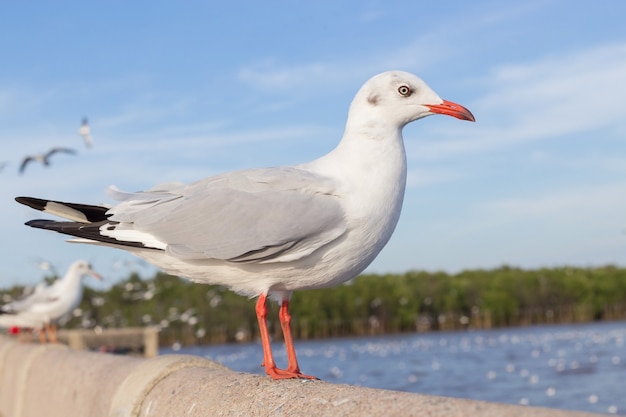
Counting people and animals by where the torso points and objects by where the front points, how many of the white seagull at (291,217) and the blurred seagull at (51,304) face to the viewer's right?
2

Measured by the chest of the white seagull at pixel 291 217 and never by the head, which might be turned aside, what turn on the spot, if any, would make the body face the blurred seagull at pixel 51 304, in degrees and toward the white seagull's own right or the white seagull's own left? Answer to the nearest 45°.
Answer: approximately 90° to the white seagull's own left

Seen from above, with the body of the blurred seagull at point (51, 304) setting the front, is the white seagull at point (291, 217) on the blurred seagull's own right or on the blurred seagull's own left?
on the blurred seagull's own right

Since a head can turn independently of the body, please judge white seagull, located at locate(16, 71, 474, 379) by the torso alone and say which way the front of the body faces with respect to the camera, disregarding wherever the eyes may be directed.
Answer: to the viewer's right

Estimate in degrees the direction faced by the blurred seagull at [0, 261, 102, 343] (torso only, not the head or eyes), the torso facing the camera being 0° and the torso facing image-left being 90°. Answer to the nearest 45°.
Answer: approximately 270°
